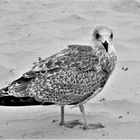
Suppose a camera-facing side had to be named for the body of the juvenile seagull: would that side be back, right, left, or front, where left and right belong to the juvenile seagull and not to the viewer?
right
